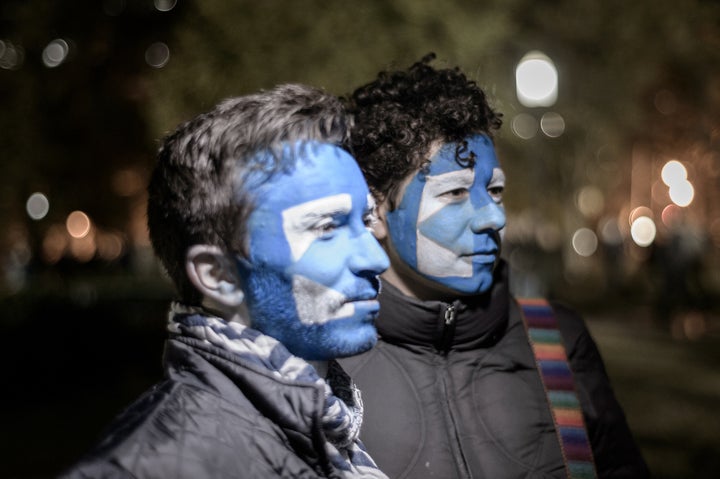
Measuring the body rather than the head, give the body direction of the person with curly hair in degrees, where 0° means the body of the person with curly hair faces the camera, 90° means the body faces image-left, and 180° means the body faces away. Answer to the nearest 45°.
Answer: approximately 0°
